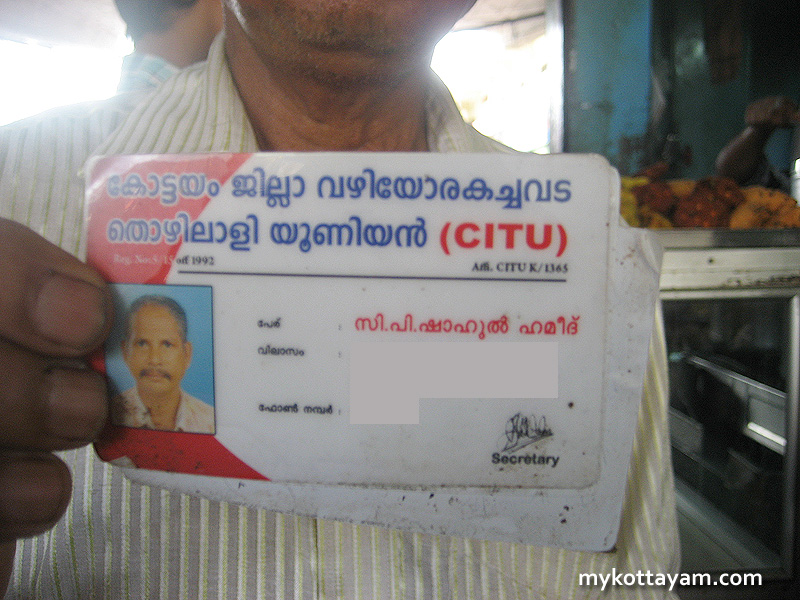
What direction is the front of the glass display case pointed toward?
toward the camera

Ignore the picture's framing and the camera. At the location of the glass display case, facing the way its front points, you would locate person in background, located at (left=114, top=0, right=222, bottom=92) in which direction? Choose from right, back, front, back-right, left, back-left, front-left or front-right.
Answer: front-right
